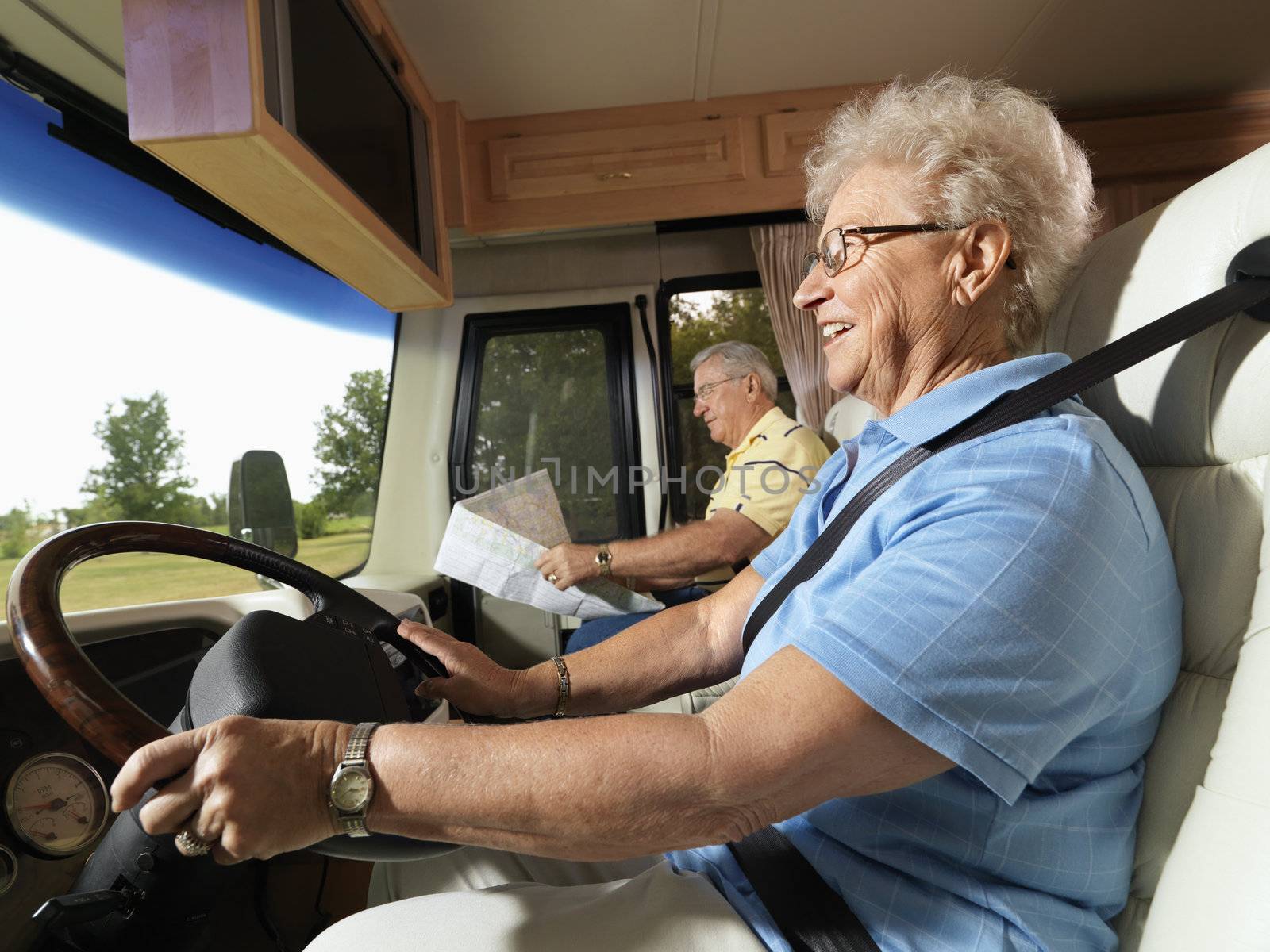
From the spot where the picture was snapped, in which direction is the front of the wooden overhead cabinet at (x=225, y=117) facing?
facing to the right of the viewer

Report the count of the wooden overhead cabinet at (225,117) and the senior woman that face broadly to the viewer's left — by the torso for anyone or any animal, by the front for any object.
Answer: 1

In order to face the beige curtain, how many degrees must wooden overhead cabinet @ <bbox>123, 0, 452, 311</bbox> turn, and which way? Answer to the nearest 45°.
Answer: approximately 45° to its left

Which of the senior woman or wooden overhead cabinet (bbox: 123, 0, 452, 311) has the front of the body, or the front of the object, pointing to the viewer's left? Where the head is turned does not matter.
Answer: the senior woman

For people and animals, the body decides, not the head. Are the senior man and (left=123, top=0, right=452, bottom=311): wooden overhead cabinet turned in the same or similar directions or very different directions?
very different directions

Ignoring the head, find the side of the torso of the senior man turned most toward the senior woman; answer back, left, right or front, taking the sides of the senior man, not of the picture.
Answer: left

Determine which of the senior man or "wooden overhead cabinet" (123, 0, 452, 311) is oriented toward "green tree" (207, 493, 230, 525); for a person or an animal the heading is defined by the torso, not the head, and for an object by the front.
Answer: the senior man

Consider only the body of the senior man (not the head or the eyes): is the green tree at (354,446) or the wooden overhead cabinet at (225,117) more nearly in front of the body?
the green tree

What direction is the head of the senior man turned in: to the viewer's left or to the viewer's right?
to the viewer's left

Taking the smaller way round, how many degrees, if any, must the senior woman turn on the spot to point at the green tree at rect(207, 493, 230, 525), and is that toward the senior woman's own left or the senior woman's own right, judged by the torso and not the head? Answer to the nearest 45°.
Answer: approximately 45° to the senior woman's own right

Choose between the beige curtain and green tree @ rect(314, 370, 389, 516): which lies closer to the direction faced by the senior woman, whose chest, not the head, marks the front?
the green tree

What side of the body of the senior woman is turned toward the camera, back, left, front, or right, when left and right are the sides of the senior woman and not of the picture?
left

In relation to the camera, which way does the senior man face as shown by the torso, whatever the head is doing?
to the viewer's left

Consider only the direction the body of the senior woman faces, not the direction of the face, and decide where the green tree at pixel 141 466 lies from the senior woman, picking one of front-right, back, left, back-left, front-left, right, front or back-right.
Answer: front-right
